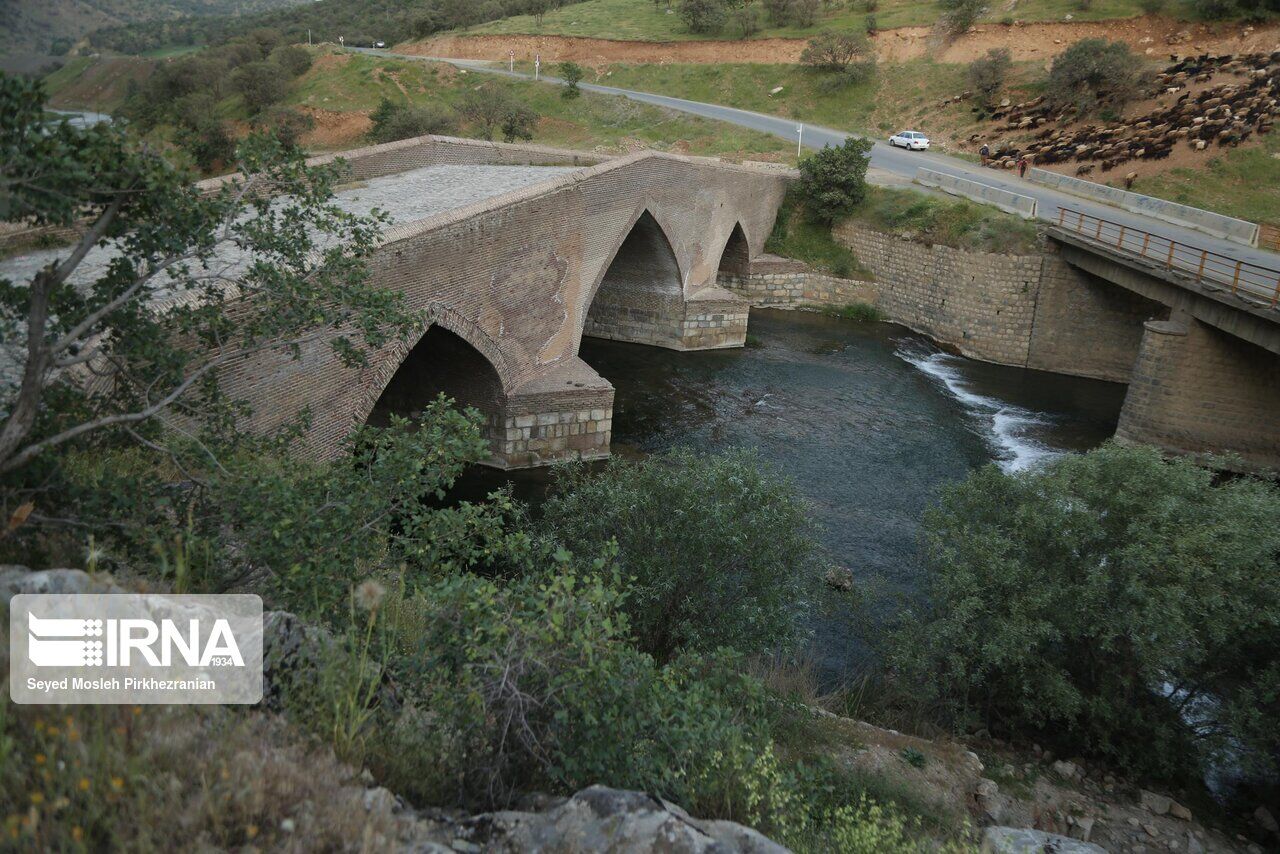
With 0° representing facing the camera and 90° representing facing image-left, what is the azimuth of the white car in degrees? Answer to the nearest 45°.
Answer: approximately 135°

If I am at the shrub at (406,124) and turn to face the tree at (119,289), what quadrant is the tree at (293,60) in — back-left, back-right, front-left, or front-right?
back-right

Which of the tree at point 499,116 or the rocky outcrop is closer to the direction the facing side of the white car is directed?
the tree

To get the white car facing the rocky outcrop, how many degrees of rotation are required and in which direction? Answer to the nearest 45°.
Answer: approximately 135° to its left

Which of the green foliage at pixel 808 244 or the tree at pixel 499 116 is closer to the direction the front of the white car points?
the tree

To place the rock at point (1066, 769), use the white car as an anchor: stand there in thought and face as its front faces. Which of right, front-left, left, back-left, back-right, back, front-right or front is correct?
back-left

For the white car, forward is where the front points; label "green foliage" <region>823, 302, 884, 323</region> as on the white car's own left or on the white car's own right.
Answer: on the white car's own left
